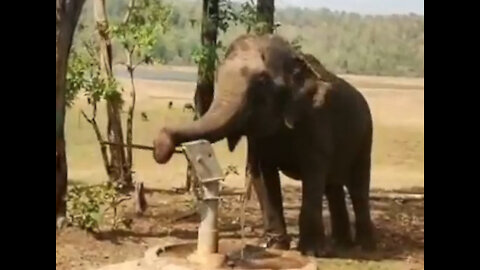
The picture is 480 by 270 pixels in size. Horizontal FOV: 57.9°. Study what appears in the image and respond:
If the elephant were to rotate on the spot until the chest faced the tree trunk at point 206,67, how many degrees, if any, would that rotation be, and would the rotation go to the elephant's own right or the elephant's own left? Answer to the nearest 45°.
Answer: approximately 90° to the elephant's own right

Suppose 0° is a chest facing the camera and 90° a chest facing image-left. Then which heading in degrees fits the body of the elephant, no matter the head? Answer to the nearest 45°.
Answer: approximately 45°

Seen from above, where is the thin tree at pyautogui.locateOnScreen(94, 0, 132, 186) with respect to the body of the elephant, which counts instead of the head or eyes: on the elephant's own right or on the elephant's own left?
on the elephant's own right

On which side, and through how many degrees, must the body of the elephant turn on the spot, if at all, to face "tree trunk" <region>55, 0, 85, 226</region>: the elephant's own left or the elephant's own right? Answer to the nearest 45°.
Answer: approximately 45° to the elephant's own right
